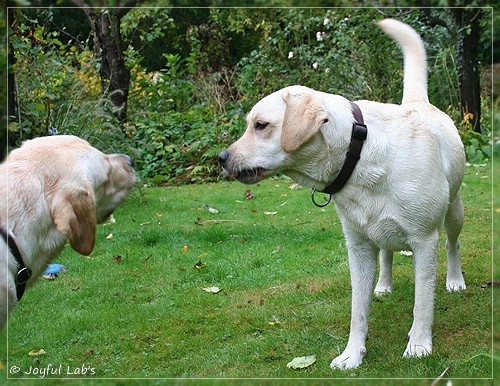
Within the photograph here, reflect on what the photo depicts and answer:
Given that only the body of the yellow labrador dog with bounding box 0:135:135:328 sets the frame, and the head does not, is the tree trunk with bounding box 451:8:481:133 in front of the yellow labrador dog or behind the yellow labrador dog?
in front

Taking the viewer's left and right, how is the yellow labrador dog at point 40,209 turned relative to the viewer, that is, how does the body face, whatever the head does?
facing away from the viewer and to the right of the viewer

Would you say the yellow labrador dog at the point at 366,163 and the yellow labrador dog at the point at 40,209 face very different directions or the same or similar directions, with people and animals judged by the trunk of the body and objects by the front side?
very different directions

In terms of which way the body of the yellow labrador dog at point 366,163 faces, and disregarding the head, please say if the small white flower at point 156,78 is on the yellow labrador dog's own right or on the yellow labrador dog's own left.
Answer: on the yellow labrador dog's own right

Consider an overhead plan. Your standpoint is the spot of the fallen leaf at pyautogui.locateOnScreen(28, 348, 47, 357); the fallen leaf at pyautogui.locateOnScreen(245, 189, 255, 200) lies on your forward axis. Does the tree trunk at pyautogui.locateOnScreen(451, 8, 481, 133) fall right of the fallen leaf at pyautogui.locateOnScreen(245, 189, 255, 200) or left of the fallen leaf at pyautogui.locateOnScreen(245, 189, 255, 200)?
right

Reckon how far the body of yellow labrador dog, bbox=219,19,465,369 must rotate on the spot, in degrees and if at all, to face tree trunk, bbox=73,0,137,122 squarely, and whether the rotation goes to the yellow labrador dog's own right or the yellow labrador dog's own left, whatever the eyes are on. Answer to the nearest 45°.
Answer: approximately 90° to the yellow labrador dog's own right

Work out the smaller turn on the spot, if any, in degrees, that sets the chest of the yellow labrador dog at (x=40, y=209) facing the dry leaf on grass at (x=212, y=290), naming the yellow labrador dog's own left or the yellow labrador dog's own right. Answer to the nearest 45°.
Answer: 0° — it already faces it

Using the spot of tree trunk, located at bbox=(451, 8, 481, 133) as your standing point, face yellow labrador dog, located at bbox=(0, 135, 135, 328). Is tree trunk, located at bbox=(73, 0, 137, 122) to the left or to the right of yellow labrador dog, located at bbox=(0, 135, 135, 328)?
right
